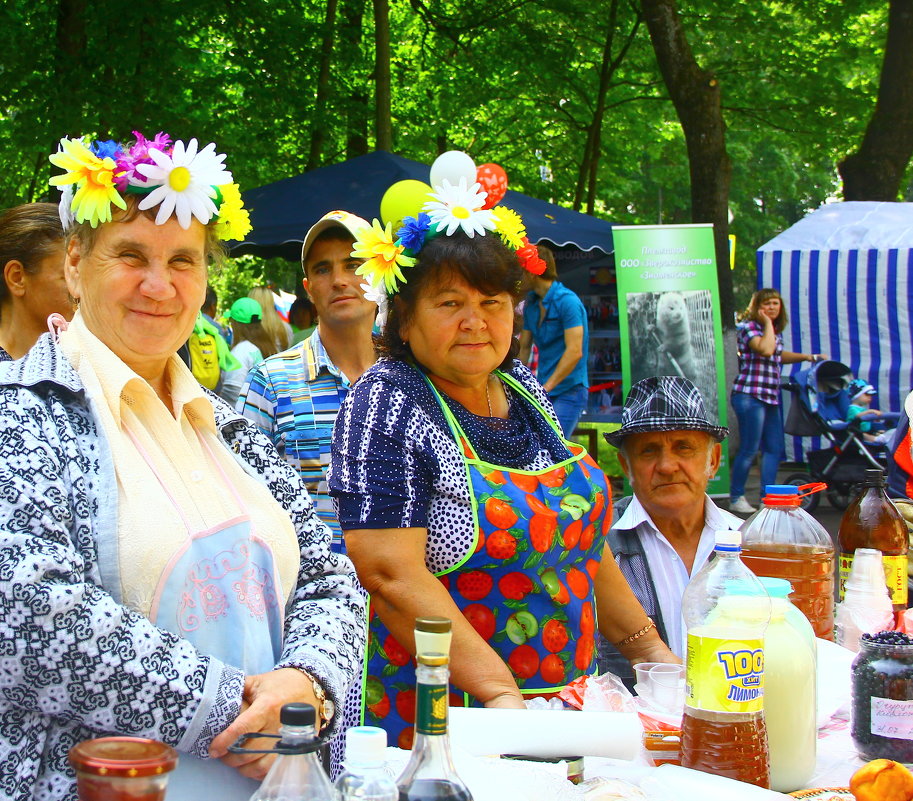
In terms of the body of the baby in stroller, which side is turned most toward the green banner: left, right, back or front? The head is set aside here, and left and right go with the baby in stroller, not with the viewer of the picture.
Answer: back

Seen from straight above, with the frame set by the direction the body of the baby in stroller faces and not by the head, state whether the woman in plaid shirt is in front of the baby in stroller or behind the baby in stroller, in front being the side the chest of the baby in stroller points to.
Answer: behind

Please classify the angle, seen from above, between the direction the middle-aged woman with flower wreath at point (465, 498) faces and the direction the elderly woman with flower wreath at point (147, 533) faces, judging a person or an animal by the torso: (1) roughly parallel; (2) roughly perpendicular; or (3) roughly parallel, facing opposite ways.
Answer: roughly parallel

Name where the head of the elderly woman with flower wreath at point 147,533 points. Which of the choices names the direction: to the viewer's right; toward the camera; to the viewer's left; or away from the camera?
toward the camera

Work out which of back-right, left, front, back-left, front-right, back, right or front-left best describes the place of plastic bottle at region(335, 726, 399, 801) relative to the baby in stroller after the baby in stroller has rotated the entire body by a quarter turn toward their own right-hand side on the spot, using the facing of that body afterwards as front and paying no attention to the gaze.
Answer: front

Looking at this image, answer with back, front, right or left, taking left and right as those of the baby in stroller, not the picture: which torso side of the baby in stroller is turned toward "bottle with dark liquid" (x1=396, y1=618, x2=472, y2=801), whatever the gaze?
right

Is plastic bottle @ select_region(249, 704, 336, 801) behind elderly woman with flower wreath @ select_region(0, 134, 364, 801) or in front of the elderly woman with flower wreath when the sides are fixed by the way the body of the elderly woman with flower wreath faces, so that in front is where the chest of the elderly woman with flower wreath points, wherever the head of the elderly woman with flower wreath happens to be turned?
in front

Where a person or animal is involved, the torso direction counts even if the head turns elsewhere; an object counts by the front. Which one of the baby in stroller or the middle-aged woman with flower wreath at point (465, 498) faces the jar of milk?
the middle-aged woman with flower wreath

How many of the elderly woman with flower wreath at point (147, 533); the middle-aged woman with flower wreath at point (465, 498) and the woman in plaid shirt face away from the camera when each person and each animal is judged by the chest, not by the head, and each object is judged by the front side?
0

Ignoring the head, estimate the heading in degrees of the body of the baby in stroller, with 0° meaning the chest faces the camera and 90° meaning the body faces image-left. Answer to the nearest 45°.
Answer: approximately 270°

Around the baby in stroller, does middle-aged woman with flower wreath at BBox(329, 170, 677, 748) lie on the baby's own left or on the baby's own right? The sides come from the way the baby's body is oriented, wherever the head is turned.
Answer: on the baby's own right

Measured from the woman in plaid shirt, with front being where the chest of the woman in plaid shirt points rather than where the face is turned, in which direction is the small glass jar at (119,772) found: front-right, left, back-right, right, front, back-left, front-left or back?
front-right

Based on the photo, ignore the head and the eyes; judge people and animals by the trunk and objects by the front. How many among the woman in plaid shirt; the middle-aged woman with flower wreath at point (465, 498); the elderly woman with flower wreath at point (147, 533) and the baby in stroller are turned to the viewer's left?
0

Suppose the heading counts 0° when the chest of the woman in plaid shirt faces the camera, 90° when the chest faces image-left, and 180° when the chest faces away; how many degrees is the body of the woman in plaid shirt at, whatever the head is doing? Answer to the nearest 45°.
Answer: approximately 315°

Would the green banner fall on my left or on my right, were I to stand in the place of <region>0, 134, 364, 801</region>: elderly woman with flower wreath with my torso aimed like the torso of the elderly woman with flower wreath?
on my left

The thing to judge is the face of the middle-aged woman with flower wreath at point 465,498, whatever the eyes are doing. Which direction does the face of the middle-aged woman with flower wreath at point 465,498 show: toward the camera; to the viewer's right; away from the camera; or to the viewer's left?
toward the camera

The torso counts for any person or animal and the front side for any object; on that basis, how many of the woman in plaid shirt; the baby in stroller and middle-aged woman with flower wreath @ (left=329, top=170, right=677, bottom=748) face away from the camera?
0

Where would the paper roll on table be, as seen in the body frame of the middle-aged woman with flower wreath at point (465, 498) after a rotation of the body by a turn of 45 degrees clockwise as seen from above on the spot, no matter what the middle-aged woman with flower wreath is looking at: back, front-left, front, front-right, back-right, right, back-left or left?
front

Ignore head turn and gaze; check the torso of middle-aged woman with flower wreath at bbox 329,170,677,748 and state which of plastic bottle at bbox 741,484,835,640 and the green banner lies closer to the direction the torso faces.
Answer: the plastic bottle
